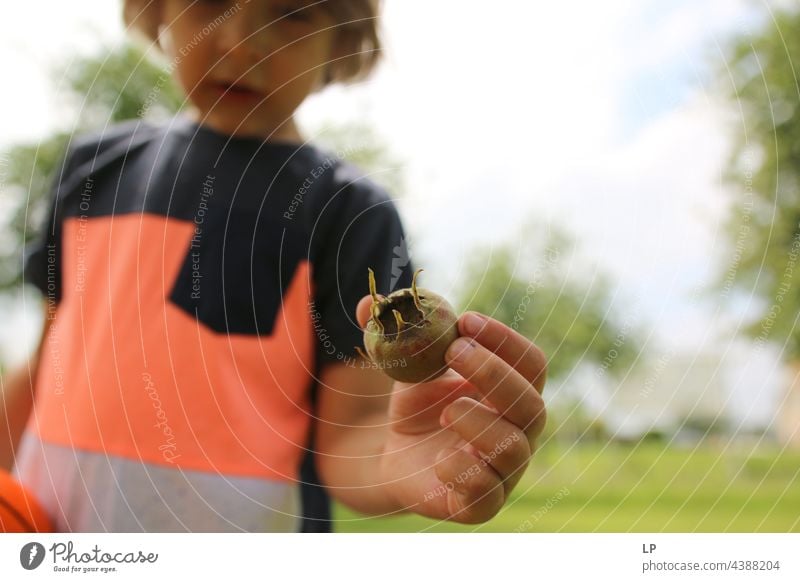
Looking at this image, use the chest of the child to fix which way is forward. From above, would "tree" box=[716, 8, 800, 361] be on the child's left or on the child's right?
on the child's left

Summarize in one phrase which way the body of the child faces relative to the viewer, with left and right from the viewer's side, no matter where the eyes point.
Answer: facing the viewer
